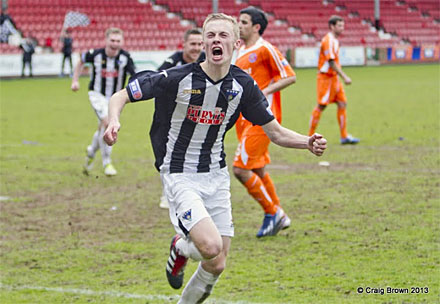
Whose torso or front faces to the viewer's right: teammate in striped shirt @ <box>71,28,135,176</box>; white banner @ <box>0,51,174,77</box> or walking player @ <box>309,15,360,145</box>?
the walking player

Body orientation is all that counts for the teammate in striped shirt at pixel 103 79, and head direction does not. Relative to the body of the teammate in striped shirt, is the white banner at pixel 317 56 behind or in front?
behind

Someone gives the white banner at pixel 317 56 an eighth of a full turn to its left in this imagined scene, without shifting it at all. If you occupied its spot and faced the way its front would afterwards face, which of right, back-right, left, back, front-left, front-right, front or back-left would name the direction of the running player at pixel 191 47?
front-right

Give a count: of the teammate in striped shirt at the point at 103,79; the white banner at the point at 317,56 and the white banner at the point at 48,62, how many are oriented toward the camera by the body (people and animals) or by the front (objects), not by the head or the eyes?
3

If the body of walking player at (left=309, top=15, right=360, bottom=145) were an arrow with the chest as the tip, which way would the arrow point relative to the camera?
to the viewer's right

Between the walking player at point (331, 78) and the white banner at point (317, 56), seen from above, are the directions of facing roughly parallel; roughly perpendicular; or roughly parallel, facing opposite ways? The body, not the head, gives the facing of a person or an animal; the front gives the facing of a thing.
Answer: roughly perpendicular

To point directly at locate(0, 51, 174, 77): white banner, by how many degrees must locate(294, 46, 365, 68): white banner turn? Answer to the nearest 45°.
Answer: approximately 45° to its right

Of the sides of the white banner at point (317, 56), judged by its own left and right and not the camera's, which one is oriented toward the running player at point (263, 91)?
front

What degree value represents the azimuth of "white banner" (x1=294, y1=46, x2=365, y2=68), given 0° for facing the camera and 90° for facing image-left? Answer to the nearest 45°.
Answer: approximately 0°

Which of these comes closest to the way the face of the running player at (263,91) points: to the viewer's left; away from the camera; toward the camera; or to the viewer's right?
to the viewer's left

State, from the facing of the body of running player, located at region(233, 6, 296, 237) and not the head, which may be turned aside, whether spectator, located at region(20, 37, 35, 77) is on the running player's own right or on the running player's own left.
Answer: on the running player's own right

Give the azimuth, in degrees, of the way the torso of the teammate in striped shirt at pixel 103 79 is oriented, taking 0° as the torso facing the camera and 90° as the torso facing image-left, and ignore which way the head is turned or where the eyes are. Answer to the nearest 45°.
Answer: approximately 0°

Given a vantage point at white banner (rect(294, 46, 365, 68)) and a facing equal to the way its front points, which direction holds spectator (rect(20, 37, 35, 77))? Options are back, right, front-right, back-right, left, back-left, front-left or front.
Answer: front-right
